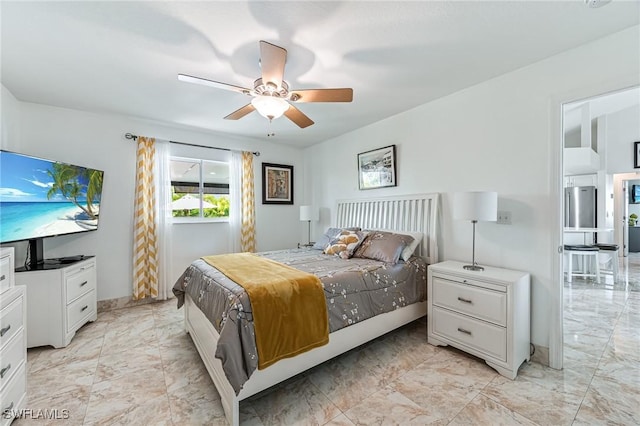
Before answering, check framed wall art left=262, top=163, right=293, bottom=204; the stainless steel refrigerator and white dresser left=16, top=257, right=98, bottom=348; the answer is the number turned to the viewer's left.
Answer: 0

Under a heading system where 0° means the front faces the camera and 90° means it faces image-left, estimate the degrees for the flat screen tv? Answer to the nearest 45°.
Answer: approximately 315°

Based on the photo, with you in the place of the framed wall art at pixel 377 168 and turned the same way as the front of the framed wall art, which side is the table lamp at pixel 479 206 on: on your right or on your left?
on your left

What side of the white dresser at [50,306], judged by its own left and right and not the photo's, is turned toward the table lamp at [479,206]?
front

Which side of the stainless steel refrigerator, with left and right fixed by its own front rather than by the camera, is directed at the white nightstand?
front

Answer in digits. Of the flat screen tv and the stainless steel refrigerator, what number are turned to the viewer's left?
0

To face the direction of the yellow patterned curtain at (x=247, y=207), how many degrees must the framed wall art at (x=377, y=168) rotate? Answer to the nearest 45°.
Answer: approximately 45° to its right

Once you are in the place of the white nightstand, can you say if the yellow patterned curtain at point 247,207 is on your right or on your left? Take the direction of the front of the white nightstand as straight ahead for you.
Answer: on your right

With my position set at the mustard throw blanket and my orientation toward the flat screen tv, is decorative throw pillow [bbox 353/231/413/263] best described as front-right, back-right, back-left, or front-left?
back-right

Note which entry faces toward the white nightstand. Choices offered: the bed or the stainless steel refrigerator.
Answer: the stainless steel refrigerator

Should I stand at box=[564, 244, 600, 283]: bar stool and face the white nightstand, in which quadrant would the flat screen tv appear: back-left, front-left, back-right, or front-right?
front-right

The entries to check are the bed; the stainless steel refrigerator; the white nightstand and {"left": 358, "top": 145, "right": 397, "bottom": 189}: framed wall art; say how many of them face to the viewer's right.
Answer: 0

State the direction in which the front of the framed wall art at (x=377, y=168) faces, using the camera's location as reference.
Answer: facing the viewer and to the left of the viewer

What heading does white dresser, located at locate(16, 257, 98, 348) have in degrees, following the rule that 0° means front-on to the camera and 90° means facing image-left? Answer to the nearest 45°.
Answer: approximately 315°

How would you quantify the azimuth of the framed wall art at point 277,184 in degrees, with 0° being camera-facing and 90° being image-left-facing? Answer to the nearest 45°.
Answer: approximately 315°

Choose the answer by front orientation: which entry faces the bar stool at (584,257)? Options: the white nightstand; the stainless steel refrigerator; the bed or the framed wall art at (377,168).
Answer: the stainless steel refrigerator

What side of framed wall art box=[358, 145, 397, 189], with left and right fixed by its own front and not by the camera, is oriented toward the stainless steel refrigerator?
back

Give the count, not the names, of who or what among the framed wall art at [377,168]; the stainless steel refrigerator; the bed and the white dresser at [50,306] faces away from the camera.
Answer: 0

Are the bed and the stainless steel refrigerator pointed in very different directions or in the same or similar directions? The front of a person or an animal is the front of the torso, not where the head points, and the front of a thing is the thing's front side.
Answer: same or similar directions
